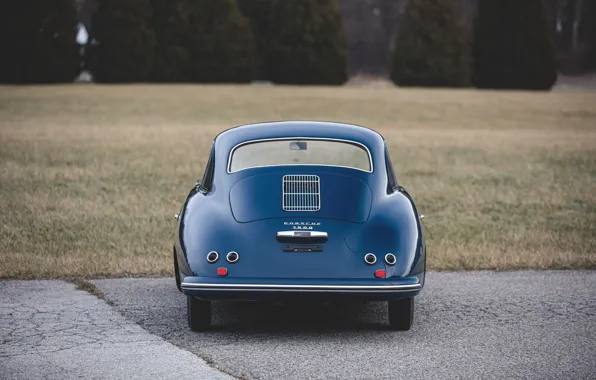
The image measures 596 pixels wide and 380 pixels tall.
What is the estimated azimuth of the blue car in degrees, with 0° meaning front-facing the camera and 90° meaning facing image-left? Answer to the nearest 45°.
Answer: approximately 180°
